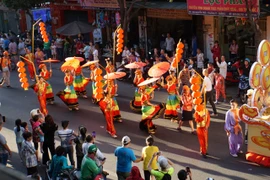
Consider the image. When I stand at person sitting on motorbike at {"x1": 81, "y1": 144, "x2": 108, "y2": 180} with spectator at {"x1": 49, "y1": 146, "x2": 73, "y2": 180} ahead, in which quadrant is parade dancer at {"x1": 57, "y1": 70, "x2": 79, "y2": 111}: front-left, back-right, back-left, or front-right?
front-right

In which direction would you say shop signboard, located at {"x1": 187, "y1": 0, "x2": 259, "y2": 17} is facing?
toward the camera

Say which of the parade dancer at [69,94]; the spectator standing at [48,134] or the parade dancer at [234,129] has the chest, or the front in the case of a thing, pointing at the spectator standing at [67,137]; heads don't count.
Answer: the parade dancer at [69,94]

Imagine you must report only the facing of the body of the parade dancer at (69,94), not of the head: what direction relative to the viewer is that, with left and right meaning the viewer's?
facing the viewer

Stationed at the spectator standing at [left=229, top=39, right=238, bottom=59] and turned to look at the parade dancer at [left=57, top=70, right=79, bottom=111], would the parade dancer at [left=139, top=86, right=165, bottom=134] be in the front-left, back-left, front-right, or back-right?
front-left

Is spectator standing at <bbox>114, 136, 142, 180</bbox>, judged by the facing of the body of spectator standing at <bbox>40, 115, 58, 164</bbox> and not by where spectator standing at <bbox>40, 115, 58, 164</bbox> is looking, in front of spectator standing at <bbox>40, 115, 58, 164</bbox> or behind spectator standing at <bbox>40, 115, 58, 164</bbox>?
behind

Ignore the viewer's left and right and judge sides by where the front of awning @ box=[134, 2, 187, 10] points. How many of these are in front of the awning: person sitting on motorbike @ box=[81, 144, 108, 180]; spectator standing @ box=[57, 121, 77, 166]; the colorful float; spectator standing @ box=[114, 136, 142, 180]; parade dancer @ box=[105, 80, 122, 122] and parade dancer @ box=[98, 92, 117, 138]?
6

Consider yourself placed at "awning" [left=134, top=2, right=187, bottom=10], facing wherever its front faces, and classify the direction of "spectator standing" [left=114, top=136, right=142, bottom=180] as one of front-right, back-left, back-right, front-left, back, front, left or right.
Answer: front

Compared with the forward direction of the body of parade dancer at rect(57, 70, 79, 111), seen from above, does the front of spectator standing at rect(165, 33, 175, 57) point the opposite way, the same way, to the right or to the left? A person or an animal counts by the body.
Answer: the same way

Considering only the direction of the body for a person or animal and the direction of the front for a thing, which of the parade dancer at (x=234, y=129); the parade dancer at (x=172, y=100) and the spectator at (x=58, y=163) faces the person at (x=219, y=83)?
the spectator at (x=58, y=163)

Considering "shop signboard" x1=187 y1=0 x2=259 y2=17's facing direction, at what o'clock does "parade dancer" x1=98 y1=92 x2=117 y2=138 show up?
The parade dancer is roughly at 1 o'clock from the shop signboard.

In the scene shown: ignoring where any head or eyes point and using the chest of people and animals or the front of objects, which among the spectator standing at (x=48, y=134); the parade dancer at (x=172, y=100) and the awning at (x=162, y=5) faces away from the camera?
the spectator standing

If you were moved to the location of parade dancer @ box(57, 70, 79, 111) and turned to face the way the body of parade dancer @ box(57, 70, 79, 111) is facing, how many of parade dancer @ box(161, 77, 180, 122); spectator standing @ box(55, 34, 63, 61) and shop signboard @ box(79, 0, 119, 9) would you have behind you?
2

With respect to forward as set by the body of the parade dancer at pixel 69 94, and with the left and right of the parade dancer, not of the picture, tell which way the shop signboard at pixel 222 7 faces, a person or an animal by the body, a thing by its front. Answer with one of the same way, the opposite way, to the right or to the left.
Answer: the same way

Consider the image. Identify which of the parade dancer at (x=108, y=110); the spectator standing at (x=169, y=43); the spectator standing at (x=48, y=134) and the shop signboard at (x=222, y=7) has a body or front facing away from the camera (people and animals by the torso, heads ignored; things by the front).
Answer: the spectator standing at (x=48, y=134)

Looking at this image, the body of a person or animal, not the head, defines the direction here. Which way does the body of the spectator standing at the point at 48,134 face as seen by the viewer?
away from the camera

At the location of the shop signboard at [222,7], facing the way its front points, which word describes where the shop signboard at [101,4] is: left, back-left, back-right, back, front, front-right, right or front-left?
back-right
